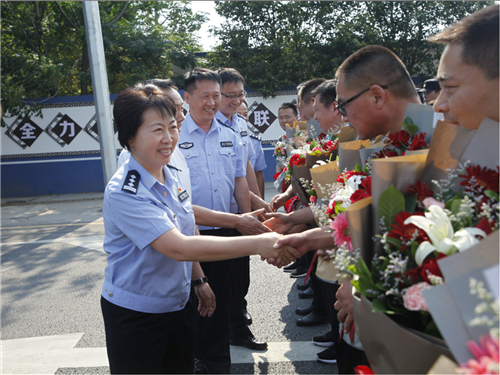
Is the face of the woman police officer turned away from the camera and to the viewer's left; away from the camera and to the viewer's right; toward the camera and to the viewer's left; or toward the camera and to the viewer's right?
toward the camera and to the viewer's right

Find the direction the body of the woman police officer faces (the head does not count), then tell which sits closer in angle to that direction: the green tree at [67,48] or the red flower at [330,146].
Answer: the red flower

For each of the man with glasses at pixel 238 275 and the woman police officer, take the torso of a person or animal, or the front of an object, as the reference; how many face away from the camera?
0

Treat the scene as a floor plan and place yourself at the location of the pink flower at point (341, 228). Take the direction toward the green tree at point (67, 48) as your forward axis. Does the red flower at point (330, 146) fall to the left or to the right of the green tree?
right

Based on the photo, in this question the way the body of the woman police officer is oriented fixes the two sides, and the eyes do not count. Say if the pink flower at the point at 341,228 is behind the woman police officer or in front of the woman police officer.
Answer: in front

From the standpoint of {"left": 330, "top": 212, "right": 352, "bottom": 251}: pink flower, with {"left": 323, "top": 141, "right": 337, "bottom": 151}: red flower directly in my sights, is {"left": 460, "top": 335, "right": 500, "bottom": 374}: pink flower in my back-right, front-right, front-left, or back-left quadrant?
back-right

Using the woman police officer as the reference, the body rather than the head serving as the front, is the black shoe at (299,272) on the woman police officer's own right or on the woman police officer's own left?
on the woman police officer's own left

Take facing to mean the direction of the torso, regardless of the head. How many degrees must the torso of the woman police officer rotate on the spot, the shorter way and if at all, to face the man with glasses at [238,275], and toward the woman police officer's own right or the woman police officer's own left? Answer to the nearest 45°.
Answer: approximately 90° to the woman police officer's own left

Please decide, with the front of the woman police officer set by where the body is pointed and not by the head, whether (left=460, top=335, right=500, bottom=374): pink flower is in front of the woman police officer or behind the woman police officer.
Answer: in front

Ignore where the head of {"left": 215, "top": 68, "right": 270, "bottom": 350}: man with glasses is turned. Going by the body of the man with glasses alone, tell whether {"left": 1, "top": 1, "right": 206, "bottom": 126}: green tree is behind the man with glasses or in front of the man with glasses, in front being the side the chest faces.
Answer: behind

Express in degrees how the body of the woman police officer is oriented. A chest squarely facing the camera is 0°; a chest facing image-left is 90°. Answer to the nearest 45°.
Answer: approximately 315°
